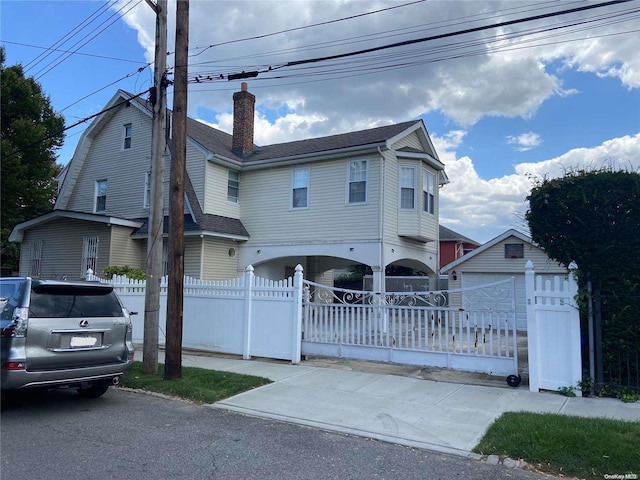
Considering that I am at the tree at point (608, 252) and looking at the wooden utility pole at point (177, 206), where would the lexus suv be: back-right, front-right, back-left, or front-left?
front-left

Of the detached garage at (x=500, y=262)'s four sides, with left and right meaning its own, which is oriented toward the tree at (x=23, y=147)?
right

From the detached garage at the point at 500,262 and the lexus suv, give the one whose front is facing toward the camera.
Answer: the detached garage

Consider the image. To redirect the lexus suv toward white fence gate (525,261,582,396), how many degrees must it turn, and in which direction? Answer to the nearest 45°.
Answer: approximately 135° to its right

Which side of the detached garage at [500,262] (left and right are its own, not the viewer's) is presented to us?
front

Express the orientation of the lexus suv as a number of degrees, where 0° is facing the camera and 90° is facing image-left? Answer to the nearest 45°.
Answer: approximately 135°

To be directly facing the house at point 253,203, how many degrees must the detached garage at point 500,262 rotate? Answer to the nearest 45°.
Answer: approximately 45° to its right

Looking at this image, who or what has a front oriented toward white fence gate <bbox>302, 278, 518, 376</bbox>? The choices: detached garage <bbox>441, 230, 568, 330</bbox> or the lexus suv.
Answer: the detached garage

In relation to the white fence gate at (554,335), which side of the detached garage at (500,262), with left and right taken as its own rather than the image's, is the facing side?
front

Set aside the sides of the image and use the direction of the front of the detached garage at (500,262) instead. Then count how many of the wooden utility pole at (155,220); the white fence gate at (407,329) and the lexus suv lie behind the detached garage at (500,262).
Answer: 0

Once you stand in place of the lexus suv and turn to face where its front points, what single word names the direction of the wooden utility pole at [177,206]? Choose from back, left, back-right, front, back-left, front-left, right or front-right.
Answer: right

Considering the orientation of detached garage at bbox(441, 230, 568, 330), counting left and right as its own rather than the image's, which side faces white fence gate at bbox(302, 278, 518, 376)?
front

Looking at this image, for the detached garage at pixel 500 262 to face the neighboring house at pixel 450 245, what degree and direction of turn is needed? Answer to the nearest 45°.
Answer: approximately 180°

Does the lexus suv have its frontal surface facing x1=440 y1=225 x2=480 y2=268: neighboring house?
no

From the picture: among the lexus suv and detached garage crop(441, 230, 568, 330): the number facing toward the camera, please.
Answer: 1
